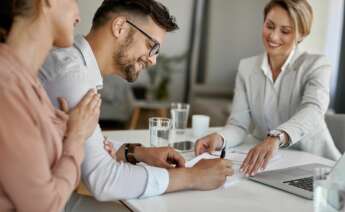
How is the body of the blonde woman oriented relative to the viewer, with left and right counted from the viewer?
facing the viewer and to the left of the viewer

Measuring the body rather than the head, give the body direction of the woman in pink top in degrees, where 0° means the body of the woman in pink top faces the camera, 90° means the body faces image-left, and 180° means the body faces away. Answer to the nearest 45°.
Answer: approximately 270°

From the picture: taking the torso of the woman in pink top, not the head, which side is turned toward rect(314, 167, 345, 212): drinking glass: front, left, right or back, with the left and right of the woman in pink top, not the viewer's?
front

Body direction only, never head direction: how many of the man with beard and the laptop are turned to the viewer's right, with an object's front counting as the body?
1

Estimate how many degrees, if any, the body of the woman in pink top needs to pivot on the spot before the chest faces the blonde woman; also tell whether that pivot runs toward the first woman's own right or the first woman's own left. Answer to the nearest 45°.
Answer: approximately 45° to the first woman's own left

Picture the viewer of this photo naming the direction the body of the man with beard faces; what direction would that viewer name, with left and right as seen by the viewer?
facing to the right of the viewer

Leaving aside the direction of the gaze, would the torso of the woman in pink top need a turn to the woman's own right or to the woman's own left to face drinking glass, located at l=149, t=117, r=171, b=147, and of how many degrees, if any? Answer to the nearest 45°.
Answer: approximately 45° to the woman's own left

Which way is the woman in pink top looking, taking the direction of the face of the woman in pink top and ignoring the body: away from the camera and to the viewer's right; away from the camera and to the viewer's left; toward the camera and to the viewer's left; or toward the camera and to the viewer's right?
away from the camera and to the viewer's right

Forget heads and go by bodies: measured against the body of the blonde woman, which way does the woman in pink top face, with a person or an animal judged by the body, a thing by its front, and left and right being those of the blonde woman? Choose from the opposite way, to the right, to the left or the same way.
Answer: the opposite way
